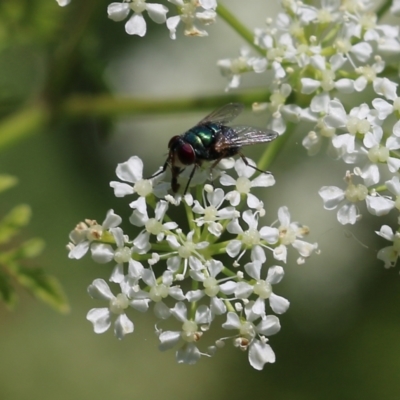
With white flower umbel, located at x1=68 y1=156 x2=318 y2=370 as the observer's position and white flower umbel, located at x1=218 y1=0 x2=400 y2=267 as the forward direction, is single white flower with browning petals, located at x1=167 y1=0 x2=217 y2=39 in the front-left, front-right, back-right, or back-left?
front-left

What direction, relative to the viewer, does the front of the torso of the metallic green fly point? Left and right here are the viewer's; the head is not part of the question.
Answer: facing the viewer and to the left of the viewer

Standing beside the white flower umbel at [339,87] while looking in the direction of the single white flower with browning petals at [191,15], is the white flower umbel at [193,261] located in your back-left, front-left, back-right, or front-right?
front-left

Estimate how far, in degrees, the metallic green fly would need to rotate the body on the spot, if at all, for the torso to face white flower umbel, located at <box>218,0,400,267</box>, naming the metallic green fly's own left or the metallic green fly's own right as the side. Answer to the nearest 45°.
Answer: approximately 180°

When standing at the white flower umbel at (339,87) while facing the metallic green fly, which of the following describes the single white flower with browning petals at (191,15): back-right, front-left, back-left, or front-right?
front-right
